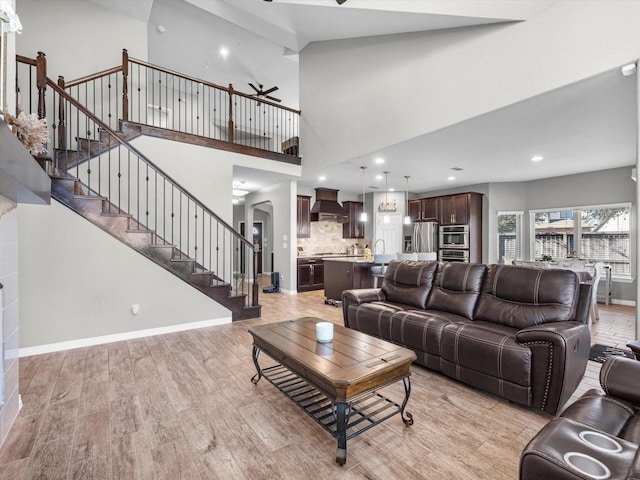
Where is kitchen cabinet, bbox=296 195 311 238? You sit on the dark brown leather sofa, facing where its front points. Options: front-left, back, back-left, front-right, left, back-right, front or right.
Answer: right

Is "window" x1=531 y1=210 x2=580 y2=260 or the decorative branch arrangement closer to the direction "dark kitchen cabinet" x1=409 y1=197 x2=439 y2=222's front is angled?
the decorative branch arrangement

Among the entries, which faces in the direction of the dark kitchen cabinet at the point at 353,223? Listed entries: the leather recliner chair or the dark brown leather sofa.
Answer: the leather recliner chair

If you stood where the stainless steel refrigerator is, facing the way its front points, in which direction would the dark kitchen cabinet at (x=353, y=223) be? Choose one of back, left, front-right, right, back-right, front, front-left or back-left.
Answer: front-right

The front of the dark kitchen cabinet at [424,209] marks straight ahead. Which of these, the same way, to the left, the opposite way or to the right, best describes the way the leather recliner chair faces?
to the right

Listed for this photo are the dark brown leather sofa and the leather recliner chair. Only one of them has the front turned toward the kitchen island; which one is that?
the leather recliner chair

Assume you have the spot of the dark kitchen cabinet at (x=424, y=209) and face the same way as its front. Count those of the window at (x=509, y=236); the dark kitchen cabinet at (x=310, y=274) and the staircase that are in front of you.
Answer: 2

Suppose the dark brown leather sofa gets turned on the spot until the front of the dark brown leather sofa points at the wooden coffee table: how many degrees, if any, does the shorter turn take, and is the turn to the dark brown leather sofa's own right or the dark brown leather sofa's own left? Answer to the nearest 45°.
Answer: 0° — it already faces it

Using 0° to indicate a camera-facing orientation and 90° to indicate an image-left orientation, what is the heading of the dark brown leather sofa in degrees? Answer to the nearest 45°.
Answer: approximately 45°

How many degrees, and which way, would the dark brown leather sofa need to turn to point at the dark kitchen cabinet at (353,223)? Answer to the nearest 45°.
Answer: approximately 90° to its right

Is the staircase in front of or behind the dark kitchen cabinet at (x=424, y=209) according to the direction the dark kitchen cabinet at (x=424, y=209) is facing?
in front

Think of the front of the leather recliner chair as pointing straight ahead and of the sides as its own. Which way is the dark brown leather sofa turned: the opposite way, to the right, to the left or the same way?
to the left
